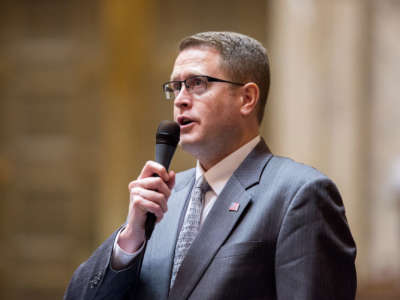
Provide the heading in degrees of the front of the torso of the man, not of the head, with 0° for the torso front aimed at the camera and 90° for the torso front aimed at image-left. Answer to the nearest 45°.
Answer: approximately 45°
